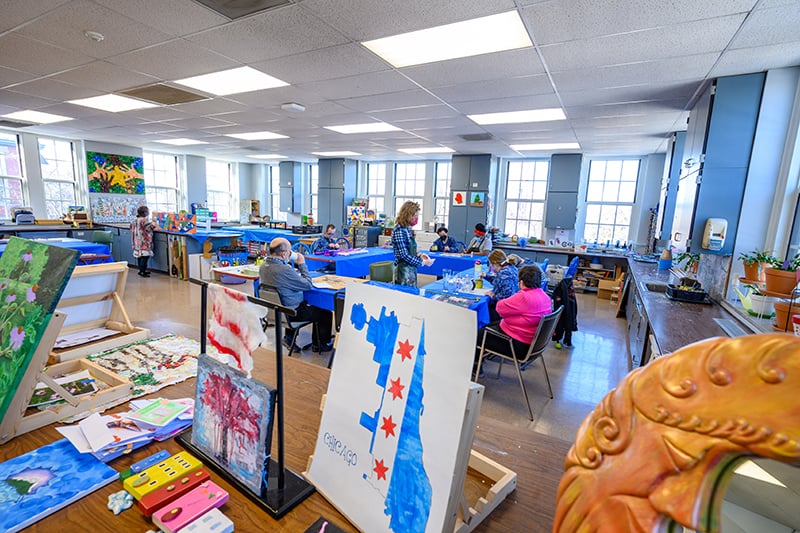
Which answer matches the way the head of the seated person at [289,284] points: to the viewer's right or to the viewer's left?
to the viewer's right

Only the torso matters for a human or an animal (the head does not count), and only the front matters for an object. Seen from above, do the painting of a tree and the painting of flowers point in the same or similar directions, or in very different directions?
same or similar directions

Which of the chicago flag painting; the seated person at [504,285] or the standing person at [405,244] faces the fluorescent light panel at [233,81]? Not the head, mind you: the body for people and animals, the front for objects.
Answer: the seated person

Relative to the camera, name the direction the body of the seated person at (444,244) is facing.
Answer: toward the camera

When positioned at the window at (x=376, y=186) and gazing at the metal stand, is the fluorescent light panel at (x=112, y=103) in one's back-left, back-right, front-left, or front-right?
front-right

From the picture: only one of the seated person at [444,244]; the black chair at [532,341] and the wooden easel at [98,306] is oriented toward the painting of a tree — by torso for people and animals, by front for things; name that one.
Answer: the seated person

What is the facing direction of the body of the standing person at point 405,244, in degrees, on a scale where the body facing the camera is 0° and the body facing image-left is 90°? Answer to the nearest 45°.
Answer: approximately 270°

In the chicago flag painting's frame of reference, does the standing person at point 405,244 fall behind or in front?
behind

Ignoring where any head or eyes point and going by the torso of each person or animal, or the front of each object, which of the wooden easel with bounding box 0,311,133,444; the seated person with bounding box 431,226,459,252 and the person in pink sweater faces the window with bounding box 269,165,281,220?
the person in pink sweater

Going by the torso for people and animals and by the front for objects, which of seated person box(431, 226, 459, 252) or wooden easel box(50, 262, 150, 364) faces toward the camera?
the seated person

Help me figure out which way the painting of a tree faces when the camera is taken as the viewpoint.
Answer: facing the viewer and to the left of the viewer

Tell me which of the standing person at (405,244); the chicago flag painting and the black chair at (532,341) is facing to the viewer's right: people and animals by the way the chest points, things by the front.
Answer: the standing person

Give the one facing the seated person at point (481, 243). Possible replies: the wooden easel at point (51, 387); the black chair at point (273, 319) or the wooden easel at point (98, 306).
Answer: the black chair

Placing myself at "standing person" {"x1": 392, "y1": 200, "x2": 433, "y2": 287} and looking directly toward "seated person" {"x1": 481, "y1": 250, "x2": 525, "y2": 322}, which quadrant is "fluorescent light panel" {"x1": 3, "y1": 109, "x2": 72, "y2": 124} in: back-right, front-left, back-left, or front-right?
back-right
